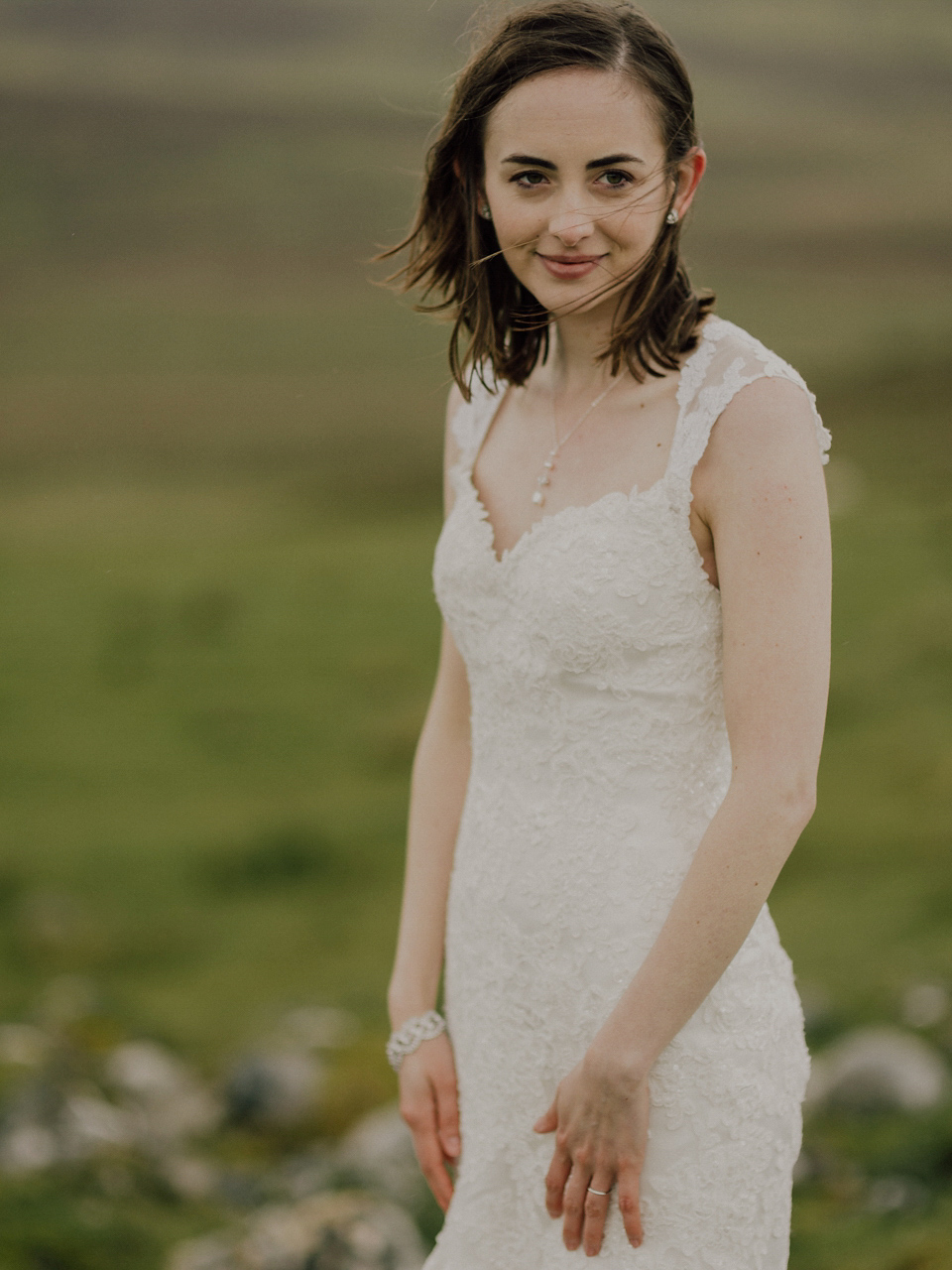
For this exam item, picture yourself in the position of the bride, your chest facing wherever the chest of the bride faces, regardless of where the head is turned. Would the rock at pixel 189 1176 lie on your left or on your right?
on your right

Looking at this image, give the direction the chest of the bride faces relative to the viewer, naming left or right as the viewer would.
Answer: facing the viewer and to the left of the viewer

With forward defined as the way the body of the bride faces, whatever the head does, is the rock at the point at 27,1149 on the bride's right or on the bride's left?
on the bride's right

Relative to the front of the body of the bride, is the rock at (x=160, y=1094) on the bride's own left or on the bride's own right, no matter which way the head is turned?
on the bride's own right
